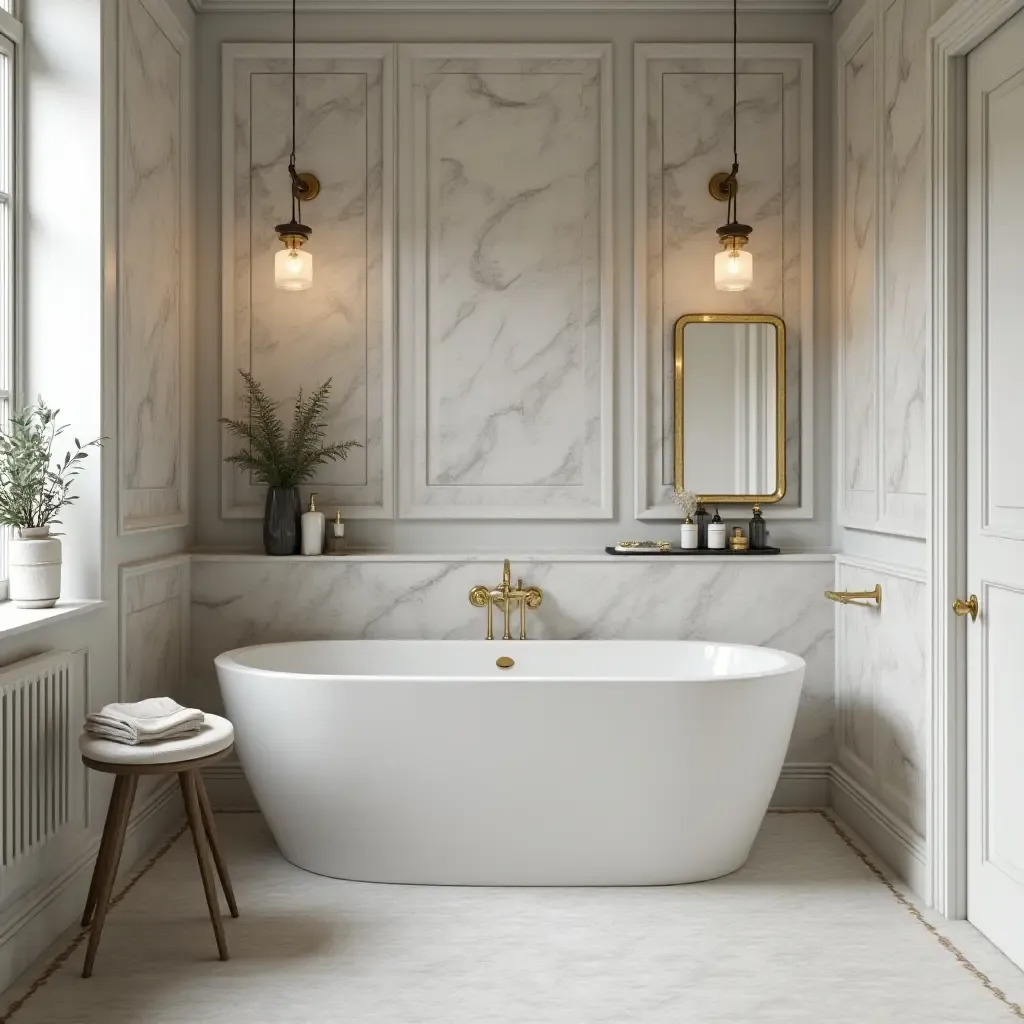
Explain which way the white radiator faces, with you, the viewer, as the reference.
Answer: facing the viewer and to the right of the viewer

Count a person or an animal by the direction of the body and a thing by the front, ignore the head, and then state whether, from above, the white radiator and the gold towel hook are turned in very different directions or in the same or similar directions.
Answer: very different directions

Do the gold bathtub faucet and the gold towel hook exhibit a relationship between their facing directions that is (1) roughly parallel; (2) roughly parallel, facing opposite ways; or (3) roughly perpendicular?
roughly perpendicular

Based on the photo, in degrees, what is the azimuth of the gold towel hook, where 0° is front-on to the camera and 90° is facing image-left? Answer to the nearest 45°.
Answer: approximately 90°

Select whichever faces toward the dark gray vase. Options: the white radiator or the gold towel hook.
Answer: the gold towel hook

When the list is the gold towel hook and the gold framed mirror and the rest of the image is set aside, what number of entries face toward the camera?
1

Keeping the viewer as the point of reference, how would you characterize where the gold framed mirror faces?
facing the viewer

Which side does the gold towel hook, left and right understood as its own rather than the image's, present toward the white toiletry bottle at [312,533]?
front

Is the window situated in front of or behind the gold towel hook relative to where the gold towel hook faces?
in front

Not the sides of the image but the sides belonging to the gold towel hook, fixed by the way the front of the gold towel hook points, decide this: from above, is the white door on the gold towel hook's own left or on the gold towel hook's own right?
on the gold towel hook's own left

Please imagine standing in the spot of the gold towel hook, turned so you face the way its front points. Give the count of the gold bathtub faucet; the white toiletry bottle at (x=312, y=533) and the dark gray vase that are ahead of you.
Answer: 3

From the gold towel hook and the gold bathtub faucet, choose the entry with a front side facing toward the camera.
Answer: the gold bathtub faucet
